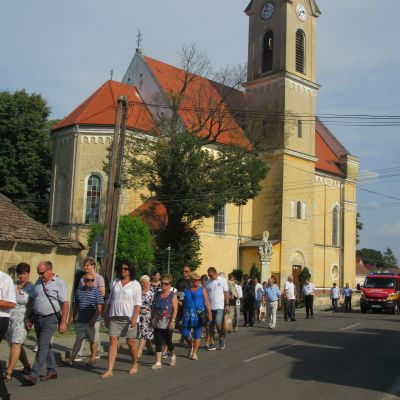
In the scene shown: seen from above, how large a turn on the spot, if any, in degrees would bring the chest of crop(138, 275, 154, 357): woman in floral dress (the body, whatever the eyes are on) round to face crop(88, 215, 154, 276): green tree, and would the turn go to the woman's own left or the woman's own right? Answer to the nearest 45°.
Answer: approximately 135° to the woman's own right

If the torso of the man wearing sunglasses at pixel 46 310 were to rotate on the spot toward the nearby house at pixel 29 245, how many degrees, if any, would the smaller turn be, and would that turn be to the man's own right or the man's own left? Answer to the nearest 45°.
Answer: approximately 135° to the man's own right

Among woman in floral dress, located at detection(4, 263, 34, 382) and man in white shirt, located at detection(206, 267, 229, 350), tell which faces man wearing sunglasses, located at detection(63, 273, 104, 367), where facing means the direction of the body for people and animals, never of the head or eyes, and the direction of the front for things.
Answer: the man in white shirt

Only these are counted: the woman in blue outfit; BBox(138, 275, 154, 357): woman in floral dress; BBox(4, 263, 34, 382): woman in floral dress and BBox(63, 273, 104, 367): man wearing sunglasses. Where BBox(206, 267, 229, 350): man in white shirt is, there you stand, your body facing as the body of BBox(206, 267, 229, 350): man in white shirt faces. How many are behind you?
0

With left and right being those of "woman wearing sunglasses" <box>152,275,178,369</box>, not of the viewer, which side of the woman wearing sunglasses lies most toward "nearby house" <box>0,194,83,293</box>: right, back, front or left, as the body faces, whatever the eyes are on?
right

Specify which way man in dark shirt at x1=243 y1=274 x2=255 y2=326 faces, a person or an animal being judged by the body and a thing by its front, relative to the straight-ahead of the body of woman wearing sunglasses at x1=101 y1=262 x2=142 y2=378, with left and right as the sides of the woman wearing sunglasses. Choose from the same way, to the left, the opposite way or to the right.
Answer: the same way

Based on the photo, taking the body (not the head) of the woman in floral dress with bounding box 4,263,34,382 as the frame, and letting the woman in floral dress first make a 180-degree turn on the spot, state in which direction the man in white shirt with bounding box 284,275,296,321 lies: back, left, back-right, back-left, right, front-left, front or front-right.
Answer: front

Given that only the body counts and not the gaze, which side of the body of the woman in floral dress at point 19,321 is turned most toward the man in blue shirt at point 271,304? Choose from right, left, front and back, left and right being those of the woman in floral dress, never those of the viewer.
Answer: back

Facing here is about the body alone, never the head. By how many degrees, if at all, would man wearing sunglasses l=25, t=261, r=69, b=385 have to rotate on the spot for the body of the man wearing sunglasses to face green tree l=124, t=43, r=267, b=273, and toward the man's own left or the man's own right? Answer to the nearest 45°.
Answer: approximately 135° to the man's own right

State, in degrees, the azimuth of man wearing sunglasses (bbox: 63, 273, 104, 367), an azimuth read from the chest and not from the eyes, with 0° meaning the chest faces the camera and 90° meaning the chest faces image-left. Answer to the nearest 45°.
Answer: approximately 45°

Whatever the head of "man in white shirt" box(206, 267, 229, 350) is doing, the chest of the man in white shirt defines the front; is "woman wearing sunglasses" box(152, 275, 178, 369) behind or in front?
in front

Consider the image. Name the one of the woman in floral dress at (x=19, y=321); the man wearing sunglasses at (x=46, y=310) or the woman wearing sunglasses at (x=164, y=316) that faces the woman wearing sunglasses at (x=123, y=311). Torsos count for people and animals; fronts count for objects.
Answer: the woman wearing sunglasses at (x=164, y=316)

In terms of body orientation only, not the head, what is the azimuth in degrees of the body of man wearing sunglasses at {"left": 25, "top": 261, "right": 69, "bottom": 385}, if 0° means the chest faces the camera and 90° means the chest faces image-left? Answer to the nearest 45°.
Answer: approximately 45°

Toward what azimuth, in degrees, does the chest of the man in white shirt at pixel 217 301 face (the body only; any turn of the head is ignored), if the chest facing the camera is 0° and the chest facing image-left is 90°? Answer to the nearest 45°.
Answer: approximately 45°

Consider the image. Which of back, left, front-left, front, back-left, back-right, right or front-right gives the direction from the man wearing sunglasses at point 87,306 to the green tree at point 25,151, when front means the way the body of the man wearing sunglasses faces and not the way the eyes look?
back-right

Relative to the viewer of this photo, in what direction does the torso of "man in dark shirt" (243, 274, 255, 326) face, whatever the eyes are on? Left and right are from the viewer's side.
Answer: facing the viewer and to the left of the viewer

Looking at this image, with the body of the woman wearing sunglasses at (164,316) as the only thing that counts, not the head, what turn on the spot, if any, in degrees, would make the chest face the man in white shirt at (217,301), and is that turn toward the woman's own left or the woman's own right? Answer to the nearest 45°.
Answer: approximately 180°

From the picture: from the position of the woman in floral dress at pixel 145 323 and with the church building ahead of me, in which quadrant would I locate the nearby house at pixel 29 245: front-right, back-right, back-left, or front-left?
front-left

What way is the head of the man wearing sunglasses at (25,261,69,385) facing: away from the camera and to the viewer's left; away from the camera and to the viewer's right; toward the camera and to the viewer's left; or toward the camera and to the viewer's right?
toward the camera and to the viewer's left

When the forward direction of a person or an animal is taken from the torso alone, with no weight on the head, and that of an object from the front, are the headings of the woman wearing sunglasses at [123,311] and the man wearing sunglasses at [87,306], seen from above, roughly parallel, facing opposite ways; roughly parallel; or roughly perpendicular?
roughly parallel

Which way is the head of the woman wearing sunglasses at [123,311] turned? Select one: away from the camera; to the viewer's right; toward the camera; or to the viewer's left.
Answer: toward the camera

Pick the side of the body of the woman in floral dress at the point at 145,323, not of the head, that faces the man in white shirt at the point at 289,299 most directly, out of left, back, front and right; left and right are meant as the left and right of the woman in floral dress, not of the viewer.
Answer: back
